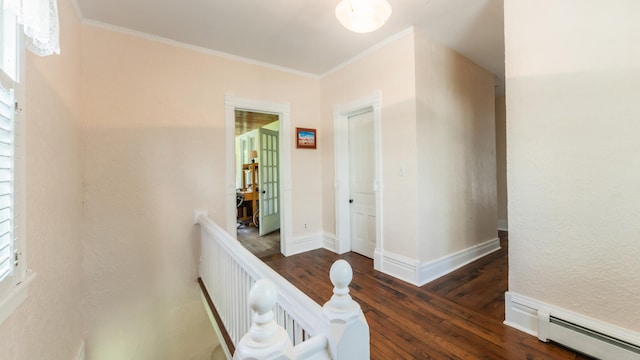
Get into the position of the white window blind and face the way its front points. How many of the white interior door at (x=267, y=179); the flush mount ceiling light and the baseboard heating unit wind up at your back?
0

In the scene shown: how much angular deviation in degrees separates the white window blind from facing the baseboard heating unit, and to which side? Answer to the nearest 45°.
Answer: approximately 45° to its right

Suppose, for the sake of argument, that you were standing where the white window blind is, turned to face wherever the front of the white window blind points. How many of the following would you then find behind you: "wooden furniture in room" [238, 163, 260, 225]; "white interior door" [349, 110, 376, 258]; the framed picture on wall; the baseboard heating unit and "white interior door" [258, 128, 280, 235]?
0

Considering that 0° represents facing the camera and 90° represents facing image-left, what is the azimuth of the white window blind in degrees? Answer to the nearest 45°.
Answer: approximately 270°

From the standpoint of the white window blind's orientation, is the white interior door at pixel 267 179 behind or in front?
in front

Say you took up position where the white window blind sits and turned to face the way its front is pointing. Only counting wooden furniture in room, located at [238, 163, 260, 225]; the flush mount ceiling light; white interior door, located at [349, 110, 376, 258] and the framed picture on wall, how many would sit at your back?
0

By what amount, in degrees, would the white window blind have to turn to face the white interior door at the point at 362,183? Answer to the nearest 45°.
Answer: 0° — it already faces it

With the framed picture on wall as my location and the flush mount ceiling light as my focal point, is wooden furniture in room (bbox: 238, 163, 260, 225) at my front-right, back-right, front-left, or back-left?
back-right

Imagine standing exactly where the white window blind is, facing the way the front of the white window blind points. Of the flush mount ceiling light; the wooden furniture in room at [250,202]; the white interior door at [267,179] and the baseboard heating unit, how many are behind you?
0

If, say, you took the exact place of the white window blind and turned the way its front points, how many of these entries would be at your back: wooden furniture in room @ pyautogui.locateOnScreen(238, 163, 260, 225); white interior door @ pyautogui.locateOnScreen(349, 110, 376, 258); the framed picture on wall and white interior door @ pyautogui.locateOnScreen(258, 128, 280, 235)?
0

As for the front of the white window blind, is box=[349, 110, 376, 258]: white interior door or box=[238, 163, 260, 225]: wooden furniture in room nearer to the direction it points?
the white interior door

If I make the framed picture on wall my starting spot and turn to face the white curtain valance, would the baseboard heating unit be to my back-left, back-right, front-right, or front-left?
front-left
